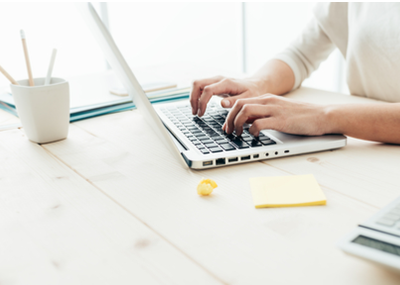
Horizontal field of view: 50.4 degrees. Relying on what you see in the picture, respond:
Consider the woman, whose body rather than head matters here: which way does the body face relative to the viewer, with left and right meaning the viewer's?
facing the viewer and to the left of the viewer

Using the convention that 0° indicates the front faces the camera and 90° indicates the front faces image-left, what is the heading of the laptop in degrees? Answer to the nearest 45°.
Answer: approximately 270°

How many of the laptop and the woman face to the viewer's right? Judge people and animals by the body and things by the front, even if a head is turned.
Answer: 1

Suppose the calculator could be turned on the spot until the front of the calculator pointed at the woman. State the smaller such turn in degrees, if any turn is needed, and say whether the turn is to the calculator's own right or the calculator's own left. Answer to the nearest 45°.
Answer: approximately 45° to the calculator's own left

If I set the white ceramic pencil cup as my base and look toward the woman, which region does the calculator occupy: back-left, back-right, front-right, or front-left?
front-right

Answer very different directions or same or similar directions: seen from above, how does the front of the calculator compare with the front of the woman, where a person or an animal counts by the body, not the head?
very different directions

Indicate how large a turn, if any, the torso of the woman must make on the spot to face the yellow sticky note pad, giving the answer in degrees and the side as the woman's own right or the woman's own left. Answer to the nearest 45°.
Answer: approximately 45° to the woman's own left

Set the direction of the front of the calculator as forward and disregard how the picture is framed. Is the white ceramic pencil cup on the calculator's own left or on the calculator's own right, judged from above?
on the calculator's own left

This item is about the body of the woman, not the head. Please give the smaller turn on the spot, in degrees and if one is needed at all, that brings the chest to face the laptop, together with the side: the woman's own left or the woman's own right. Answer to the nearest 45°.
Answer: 0° — they already face it

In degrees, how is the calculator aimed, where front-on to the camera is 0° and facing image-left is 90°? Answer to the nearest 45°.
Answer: approximately 225°

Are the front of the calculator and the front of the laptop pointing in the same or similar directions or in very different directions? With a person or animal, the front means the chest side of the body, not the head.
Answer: same or similar directions

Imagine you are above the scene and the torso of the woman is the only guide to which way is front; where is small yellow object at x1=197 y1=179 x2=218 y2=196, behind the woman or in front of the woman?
in front
